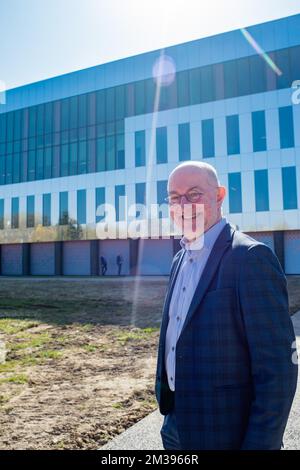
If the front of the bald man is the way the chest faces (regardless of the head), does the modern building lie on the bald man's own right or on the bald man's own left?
on the bald man's own right

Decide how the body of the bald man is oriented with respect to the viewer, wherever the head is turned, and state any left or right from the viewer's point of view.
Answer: facing the viewer and to the left of the viewer
